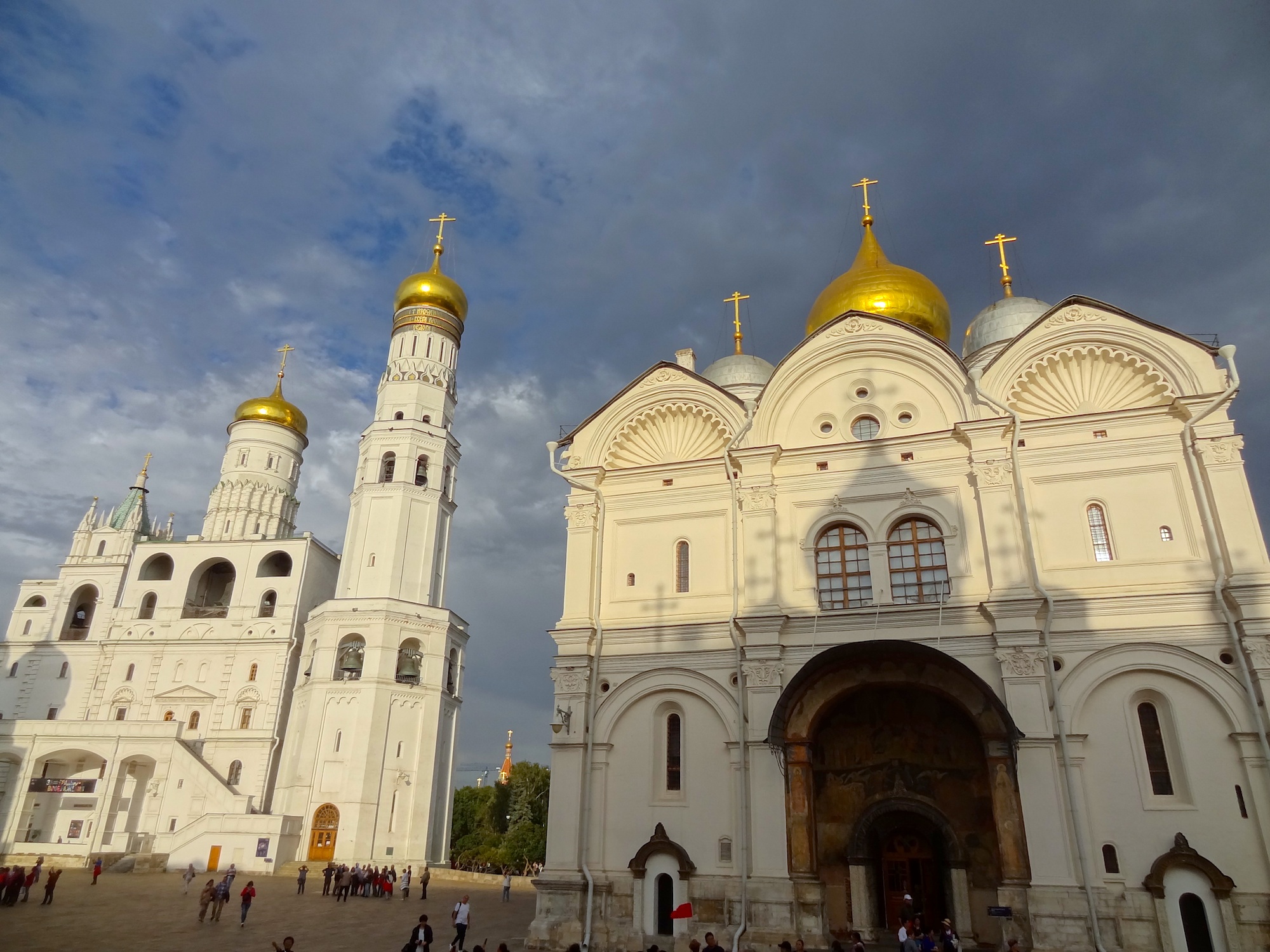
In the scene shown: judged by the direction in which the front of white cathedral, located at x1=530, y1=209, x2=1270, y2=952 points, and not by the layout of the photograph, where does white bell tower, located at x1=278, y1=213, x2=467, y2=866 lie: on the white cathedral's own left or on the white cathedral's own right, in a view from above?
on the white cathedral's own right

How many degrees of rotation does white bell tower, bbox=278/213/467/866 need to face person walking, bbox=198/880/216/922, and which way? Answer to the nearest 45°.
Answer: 0° — it already faces them

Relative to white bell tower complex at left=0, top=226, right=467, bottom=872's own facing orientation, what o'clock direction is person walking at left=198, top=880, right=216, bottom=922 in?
The person walking is roughly at 12 o'clock from the white bell tower complex.

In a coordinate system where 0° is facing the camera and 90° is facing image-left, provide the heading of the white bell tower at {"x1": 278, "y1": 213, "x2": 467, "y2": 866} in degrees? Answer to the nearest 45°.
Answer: approximately 0°

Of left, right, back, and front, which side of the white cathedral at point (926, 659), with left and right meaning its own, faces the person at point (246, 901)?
right

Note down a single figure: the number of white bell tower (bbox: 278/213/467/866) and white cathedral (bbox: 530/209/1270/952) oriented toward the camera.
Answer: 2

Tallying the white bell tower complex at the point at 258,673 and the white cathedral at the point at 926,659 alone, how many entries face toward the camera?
2

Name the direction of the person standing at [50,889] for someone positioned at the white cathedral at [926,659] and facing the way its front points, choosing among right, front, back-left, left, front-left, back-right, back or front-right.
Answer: right

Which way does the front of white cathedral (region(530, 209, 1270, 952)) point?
toward the camera

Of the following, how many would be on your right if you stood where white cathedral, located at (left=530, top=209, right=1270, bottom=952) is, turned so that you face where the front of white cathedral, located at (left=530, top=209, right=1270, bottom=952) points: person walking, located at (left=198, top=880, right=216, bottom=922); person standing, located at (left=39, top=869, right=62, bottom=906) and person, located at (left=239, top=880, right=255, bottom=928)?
3

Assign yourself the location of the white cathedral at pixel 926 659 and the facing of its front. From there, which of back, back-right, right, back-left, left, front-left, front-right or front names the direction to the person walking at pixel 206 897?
right

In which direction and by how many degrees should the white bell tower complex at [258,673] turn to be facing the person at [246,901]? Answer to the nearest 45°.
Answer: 0° — it already faces them

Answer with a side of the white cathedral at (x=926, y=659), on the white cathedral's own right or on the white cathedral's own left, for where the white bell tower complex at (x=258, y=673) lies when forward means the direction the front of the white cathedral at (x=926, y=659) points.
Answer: on the white cathedral's own right

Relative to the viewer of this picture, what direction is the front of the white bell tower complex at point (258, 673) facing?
facing the viewer

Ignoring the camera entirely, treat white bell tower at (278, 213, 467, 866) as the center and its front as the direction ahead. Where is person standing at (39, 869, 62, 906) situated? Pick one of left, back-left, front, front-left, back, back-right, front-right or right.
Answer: front-right
